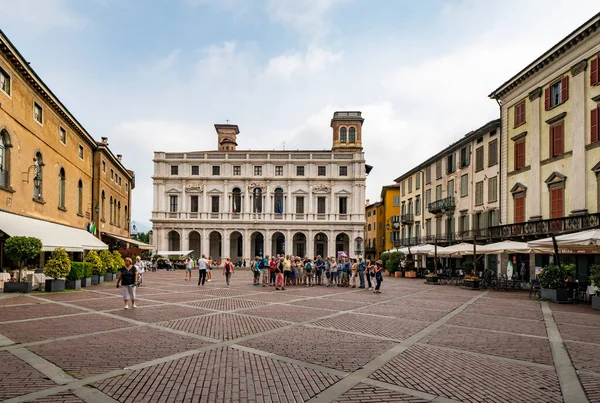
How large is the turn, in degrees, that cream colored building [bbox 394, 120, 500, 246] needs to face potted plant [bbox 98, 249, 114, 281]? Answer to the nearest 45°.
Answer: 0° — it already faces it

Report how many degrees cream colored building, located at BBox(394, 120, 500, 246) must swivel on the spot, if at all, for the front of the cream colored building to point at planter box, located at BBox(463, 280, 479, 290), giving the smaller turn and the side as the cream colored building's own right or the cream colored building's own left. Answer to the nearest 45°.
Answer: approximately 45° to the cream colored building's own left

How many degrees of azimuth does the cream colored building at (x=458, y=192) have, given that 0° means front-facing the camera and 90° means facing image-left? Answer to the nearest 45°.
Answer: approximately 45°

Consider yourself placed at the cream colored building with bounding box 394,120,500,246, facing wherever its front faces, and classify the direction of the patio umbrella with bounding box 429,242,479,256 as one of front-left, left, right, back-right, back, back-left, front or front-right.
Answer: front-left

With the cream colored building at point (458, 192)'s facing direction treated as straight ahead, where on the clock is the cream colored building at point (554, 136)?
the cream colored building at point (554, 136) is roughly at 10 o'clock from the cream colored building at point (458, 192).

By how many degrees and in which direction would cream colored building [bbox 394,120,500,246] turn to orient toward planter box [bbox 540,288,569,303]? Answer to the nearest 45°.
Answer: approximately 45° to its left
